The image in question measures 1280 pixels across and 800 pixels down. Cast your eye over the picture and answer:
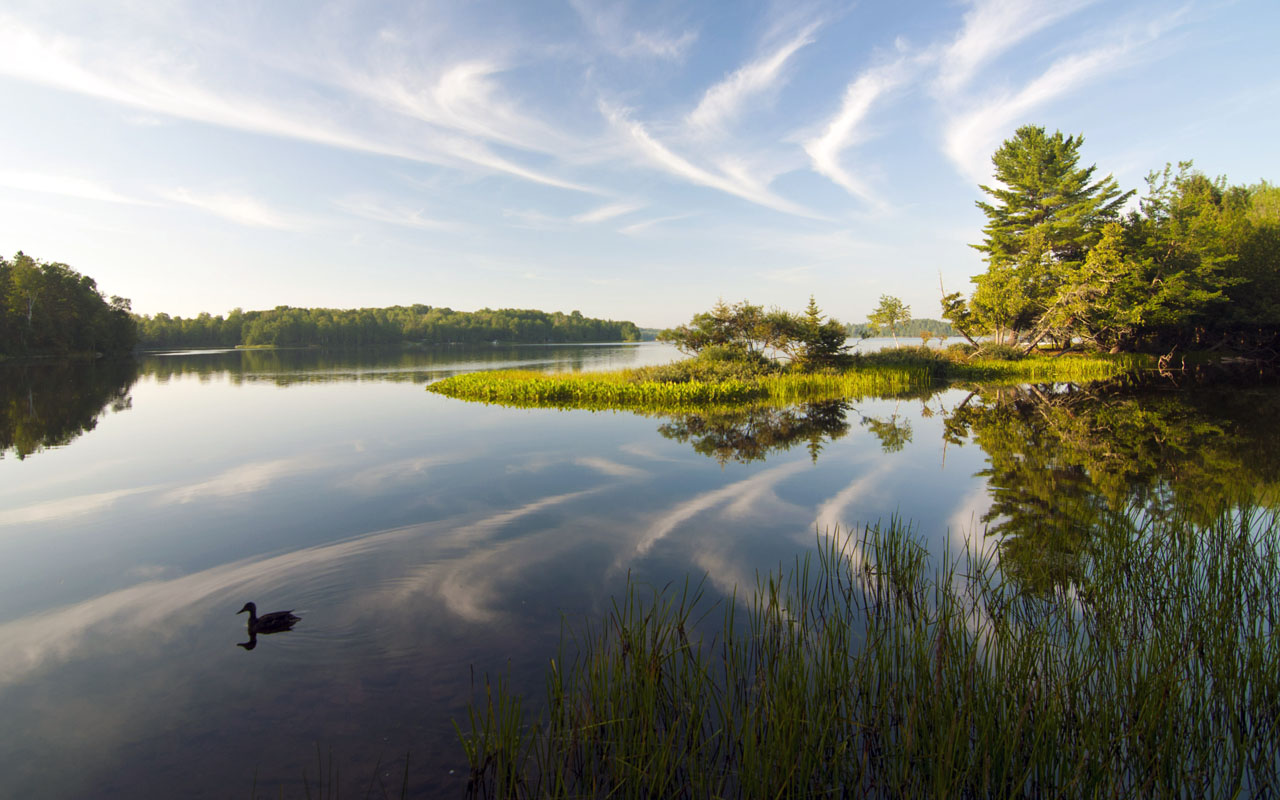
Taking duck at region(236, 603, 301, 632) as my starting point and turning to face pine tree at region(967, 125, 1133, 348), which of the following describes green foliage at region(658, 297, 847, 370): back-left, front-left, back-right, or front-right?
front-left

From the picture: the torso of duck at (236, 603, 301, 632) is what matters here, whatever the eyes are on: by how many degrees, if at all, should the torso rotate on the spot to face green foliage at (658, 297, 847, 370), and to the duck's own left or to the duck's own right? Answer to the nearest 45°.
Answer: approximately 135° to the duck's own right

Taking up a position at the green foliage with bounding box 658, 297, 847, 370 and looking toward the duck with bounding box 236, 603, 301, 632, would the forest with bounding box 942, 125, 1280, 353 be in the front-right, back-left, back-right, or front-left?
back-left

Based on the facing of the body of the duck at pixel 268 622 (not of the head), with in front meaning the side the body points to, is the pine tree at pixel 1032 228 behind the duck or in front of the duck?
behind

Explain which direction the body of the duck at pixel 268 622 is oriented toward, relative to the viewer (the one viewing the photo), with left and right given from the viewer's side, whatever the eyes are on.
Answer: facing to the left of the viewer

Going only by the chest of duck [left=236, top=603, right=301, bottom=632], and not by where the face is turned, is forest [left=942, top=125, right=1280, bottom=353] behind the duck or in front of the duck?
behind
